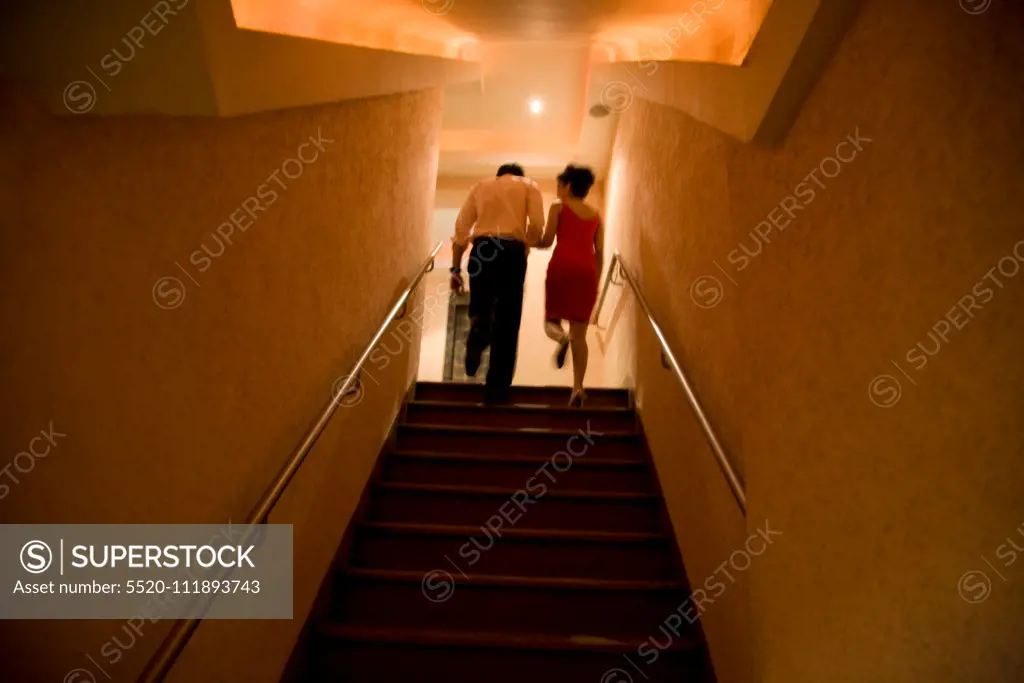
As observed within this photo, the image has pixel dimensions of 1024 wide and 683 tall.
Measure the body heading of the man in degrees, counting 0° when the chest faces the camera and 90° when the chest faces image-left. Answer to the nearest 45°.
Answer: approximately 180°

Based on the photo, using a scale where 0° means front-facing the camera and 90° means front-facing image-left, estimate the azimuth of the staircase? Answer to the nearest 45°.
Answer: approximately 0°

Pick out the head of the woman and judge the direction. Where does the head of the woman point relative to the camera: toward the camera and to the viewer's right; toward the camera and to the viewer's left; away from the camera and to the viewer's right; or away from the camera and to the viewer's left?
away from the camera and to the viewer's left
